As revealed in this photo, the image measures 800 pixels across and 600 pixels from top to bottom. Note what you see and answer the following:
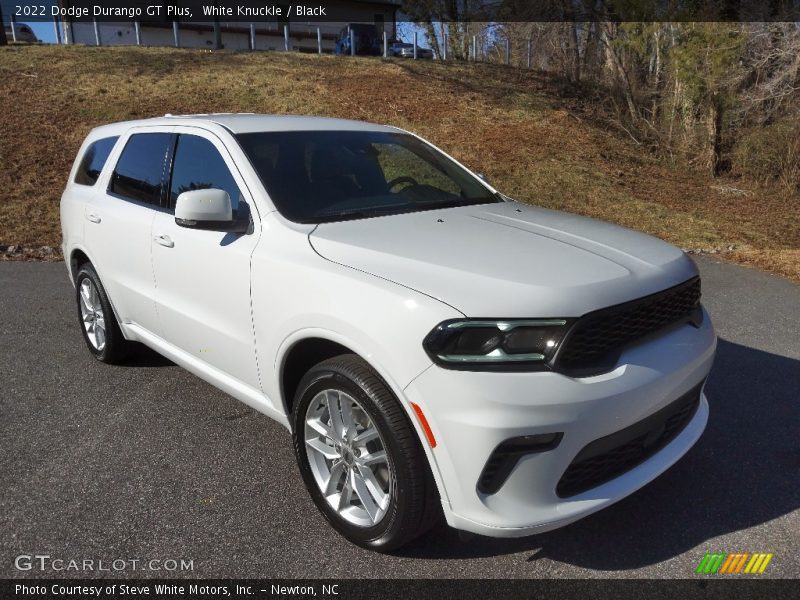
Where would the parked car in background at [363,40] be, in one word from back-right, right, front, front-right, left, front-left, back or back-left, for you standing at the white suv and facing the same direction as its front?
back-left

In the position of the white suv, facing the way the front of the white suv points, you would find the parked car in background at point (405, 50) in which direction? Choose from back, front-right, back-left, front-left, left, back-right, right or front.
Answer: back-left

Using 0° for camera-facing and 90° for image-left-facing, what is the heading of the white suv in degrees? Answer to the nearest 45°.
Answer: approximately 315°

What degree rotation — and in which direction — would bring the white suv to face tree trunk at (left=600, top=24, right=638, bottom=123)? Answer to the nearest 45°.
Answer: approximately 135° to its left
